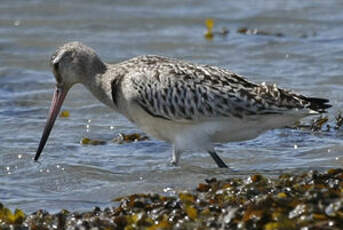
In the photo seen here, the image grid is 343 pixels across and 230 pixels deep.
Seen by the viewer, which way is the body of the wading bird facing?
to the viewer's left
